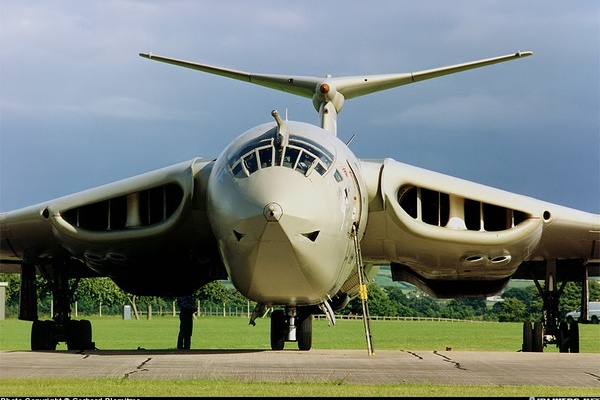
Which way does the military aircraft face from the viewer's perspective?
toward the camera

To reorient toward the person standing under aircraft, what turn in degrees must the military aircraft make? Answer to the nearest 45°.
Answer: approximately 135° to its right
